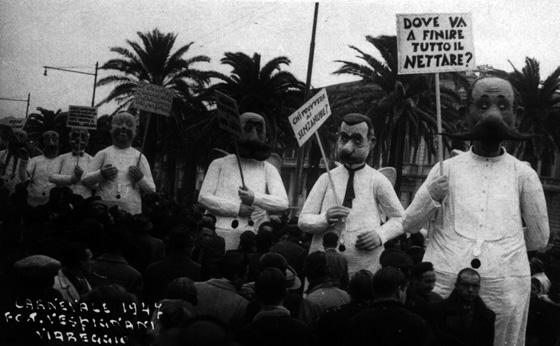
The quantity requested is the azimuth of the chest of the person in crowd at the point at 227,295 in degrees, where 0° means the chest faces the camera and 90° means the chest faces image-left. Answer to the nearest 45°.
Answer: approximately 225°

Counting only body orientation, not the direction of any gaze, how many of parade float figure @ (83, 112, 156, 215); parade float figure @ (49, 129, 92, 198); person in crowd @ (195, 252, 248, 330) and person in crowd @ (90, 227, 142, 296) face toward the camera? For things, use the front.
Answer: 2

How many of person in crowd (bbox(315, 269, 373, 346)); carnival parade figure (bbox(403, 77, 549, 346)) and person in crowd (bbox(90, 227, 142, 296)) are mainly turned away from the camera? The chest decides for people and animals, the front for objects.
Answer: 2

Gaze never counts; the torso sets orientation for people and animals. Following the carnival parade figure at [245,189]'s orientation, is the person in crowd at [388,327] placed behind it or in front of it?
in front

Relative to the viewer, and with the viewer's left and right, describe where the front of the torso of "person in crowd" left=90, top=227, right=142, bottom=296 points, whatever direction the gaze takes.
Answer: facing away from the viewer

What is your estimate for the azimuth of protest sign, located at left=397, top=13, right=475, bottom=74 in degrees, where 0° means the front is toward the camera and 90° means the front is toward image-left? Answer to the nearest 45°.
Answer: approximately 0°

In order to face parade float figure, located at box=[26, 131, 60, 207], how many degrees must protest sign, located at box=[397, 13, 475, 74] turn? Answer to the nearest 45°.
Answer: approximately 135° to its right

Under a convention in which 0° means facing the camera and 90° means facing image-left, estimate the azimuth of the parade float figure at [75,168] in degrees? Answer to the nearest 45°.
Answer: approximately 0°

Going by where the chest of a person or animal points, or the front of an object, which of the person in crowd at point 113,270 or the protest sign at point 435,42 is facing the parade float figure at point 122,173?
the person in crowd

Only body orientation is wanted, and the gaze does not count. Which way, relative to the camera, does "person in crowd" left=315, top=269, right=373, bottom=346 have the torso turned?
away from the camera

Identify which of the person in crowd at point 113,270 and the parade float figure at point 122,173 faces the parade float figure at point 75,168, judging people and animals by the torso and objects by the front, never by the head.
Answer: the person in crowd

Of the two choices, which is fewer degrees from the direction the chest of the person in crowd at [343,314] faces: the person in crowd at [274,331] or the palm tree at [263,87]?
the palm tree

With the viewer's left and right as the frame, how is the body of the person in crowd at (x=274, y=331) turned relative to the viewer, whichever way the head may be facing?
facing away from the viewer

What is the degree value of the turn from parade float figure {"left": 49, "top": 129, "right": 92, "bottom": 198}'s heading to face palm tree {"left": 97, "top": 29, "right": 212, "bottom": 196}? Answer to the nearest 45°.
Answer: approximately 180°
